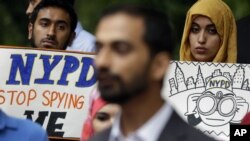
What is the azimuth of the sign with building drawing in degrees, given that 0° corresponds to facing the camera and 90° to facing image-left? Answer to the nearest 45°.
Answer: approximately 0°

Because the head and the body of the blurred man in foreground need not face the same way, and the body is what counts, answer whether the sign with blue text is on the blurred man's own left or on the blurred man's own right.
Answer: on the blurred man's own right

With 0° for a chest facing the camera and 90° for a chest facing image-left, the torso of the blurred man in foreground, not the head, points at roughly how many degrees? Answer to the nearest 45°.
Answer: approximately 45°

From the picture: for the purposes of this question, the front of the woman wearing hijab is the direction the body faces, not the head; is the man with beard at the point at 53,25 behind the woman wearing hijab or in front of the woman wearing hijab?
in front

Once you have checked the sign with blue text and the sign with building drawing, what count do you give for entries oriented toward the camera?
2

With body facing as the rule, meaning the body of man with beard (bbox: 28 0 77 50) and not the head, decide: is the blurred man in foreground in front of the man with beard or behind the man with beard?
in front

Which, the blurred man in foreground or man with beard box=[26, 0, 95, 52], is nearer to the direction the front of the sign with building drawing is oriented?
the blurred man in foreground

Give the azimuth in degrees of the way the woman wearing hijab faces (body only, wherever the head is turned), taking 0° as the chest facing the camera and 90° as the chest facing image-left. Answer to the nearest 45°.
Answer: approximately 45°

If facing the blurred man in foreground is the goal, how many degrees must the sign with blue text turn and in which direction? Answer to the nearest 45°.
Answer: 0° — it already faces them
